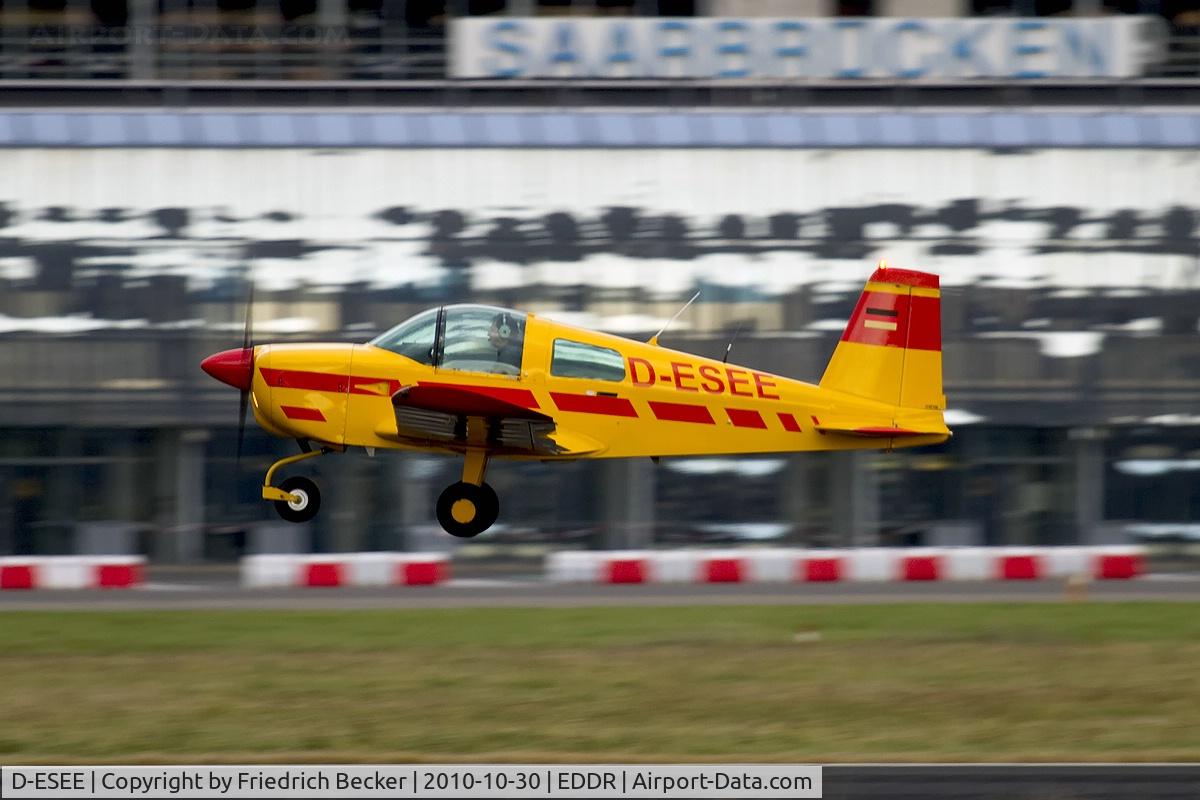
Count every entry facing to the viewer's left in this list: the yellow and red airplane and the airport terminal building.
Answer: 1

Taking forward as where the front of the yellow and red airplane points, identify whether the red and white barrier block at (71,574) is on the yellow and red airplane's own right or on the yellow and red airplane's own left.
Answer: on the yellow and red airplane's own right

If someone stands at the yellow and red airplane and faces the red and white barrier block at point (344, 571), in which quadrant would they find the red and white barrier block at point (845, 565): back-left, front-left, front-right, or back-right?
front-right

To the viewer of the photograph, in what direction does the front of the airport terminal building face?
facing the viewer

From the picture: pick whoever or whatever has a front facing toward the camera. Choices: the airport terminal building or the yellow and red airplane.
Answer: the airport terminal building

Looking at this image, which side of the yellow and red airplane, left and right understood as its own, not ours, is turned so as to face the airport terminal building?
right

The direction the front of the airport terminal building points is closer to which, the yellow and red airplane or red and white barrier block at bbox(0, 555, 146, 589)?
the yellow and red airplane

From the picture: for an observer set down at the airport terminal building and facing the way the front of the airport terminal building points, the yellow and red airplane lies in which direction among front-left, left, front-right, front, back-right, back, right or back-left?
front

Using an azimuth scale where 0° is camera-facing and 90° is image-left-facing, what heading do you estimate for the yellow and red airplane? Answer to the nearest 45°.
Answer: approximately 90°

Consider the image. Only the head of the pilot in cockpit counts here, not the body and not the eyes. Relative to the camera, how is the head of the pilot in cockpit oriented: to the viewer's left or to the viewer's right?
to the viewer's left

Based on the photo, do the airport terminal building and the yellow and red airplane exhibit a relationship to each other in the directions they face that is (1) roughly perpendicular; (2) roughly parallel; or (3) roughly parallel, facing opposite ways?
roughly perpendicular

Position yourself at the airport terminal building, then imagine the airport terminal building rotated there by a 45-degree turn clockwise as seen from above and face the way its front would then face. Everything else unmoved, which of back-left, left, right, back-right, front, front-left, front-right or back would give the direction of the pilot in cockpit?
front-left
